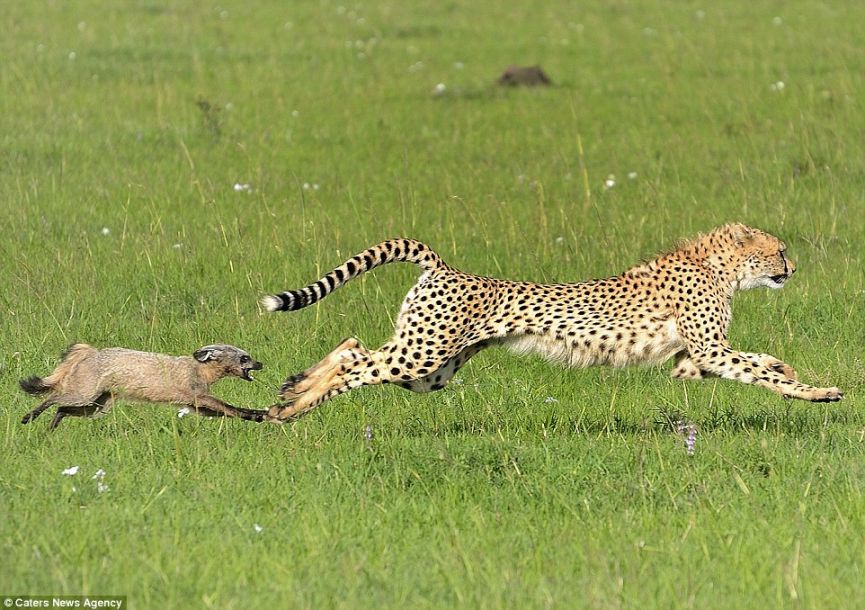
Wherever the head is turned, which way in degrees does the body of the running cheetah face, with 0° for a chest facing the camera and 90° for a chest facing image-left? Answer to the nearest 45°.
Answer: approximately 270°

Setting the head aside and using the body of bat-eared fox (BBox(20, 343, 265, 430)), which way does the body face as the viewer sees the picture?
to the viewer's right
